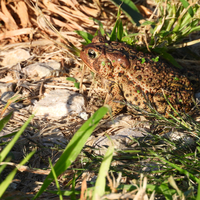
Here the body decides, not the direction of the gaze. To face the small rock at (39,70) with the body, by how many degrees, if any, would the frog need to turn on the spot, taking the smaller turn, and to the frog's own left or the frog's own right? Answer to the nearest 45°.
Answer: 0° — it already faces it

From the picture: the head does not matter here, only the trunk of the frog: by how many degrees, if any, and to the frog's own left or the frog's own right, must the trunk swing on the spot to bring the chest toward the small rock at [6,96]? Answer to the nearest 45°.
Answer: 0° — it already faces it

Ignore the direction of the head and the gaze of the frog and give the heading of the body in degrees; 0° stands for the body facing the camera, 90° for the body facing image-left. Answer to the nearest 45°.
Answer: approximately 90°

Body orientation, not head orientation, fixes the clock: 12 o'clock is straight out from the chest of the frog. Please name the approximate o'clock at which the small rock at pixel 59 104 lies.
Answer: The small rock is roughly at 12 o'clock from the frog.

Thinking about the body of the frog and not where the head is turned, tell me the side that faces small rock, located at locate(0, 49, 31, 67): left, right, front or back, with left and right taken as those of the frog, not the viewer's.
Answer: front

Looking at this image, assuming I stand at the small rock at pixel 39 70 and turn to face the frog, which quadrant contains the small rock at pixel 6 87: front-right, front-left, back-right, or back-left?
back-right

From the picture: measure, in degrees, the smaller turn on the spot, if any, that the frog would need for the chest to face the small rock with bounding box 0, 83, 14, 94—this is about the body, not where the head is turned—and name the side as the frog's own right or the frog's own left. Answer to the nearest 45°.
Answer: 0° — it already faces it

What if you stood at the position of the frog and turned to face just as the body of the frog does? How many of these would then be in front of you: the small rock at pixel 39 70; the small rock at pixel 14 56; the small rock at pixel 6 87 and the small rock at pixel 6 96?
4
